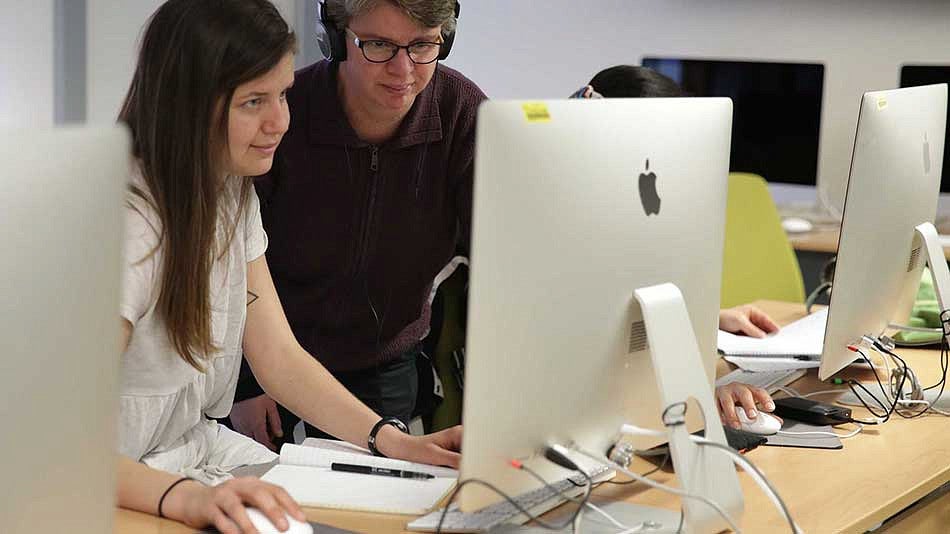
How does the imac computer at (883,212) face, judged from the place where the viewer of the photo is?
facing away from the viewer and to the left of the viewer

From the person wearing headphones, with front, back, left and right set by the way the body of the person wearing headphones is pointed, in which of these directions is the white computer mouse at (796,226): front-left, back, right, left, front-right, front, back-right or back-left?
back-left

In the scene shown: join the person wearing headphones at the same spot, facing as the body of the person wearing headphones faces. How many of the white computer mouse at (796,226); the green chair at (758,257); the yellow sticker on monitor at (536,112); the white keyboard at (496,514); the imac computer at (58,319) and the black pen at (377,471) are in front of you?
4

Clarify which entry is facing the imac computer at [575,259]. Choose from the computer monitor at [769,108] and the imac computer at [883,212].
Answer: the computer monitor

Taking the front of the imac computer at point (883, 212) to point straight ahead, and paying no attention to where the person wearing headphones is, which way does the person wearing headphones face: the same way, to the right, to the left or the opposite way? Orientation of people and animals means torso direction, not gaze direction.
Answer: the opposite way

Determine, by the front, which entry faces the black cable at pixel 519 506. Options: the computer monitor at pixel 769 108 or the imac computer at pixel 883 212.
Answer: the computer monitor

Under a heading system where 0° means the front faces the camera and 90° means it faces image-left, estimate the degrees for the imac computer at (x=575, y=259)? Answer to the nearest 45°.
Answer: approximately 135°

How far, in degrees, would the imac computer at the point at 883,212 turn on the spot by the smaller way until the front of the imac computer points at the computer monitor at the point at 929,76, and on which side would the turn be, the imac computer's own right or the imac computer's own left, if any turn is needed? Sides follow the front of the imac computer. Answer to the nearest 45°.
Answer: approximately 45° to the imac computer's own right

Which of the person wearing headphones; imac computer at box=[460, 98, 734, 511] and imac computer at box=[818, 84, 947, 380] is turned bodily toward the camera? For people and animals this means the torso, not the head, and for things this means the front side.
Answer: the person wearing headphones
